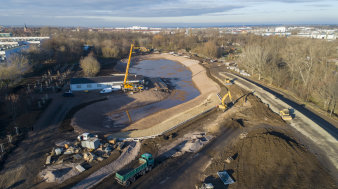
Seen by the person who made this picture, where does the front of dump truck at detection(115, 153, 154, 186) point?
facing away from the viewer and to the right of the viewer

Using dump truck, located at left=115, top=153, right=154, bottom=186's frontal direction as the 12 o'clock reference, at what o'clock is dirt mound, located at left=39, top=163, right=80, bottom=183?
The dirt mound is roughly at 8 o'clock from the dump truck.

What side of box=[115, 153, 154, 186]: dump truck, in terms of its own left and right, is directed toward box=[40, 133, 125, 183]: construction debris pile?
left

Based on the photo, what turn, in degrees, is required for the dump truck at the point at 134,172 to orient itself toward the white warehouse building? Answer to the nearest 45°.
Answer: approximately 45° to its left

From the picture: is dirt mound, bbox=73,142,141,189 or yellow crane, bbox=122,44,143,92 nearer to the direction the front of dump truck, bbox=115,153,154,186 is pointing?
the yellow crane

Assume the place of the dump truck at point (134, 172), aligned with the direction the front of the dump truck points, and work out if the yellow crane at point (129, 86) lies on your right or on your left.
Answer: on your left

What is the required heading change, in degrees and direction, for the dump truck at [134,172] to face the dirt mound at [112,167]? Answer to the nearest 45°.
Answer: approximately 90° to its left

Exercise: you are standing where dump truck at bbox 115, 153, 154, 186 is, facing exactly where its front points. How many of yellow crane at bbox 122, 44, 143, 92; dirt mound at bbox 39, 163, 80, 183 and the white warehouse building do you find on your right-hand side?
0

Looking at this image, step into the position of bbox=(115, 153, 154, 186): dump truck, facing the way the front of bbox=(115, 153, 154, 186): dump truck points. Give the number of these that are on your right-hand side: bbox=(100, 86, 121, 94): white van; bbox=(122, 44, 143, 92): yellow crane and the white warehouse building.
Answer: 0

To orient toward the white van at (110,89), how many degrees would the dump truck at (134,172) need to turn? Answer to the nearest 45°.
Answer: approximately 45° to its left

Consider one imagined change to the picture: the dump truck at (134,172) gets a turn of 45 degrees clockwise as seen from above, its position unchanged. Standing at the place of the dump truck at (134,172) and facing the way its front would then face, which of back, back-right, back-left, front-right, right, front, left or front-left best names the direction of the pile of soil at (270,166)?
front
